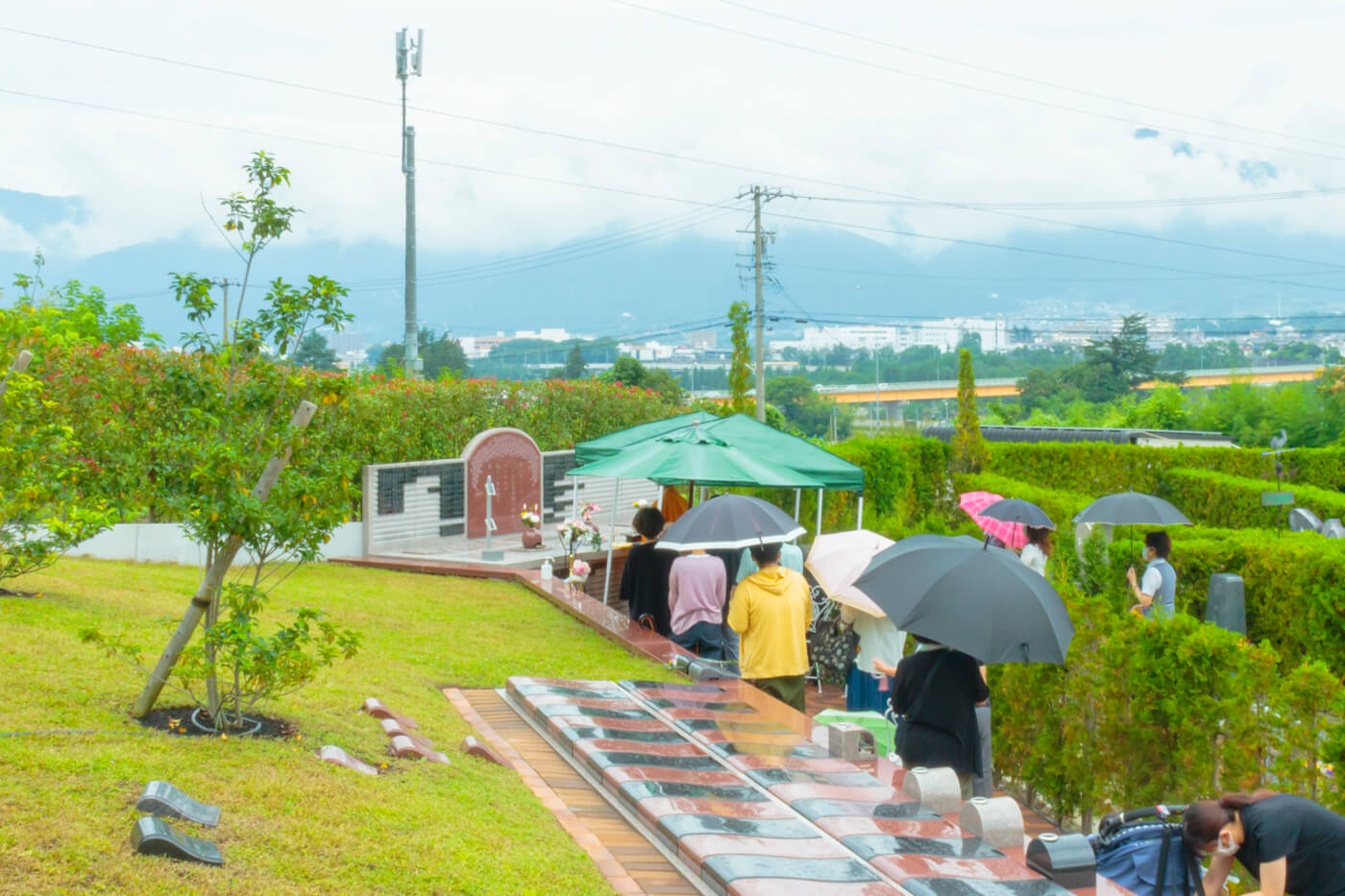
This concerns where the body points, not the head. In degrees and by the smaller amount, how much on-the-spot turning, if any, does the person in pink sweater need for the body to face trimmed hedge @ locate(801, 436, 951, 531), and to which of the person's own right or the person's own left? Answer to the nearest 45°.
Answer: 0° — they already face it

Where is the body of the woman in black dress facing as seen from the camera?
away from the camera

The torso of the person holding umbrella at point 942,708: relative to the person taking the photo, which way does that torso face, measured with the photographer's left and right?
facing away from the viewer

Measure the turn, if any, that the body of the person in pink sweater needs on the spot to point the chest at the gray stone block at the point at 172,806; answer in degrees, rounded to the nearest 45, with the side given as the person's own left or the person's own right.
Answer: approximately 180°

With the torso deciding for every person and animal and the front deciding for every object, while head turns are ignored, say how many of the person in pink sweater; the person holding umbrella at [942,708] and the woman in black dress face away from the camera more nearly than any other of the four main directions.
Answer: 3

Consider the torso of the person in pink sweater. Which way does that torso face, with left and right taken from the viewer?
facing away from the viewer

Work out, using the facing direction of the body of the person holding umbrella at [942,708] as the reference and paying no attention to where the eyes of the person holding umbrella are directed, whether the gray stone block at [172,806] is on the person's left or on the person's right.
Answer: on the person's left

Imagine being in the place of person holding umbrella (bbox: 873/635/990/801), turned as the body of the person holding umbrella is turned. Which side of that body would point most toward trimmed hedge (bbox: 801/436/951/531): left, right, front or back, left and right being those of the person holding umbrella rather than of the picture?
front

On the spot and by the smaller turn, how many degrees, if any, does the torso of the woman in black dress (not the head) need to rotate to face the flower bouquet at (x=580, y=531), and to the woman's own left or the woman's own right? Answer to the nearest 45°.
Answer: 0° — they already face it

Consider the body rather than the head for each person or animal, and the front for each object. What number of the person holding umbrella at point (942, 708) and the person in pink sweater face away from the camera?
2

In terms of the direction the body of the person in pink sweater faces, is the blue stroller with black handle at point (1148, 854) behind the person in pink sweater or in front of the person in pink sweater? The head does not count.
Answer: behind
